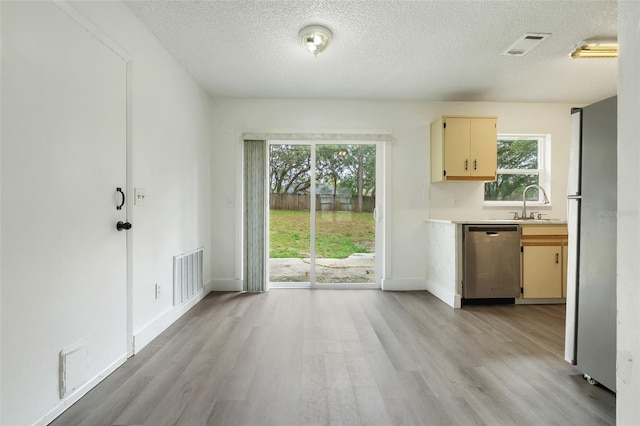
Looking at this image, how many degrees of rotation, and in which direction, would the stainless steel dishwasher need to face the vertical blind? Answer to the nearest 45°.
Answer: approximately 90° to its right

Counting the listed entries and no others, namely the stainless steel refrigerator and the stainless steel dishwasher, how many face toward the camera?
1

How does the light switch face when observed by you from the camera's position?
facing the viewer and to the right of the viewer

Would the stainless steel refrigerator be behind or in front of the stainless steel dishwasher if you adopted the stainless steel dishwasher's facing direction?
in front

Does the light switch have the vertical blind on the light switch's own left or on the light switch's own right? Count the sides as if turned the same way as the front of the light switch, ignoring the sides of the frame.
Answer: on the light switch's own left

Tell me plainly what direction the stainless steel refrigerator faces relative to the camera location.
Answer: facing away from the viewer and to the left of the viewer

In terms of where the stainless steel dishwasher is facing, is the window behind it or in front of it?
behind

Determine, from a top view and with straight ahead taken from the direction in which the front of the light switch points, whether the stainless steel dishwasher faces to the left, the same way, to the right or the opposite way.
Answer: to the right

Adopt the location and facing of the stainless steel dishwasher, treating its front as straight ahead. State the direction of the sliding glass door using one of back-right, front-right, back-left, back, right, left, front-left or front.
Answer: right
